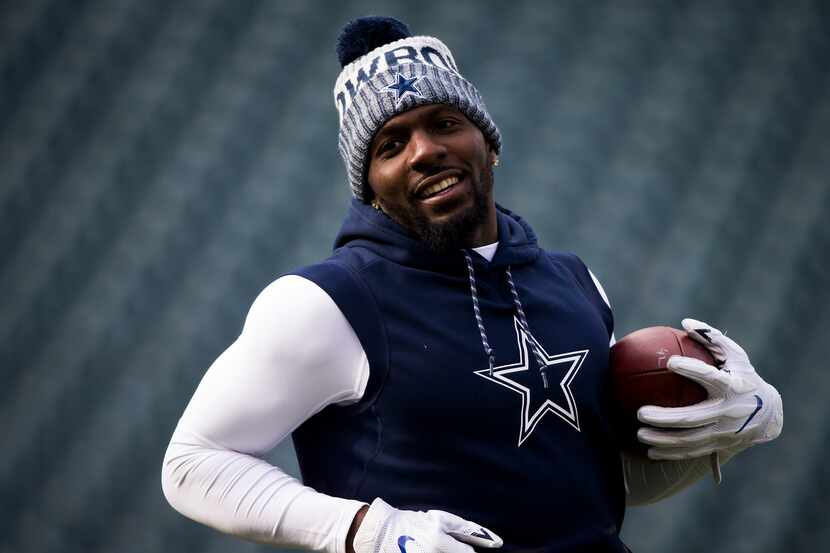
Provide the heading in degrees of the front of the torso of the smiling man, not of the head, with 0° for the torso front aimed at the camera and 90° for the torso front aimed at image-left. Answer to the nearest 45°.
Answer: approximately 315°
